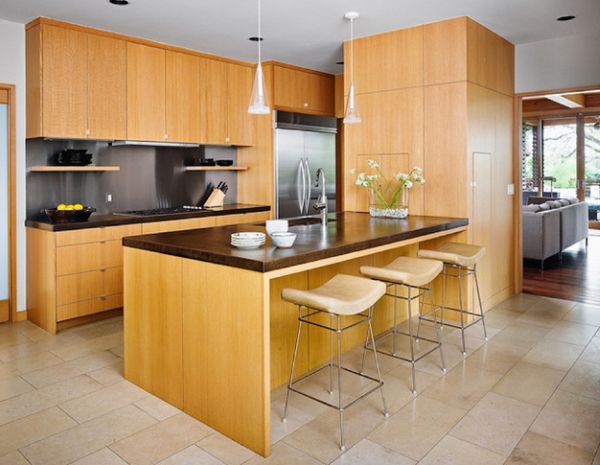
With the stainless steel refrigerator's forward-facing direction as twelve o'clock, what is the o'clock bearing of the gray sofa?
The gray sofa is roughly at 10 o'clock from the stainless steel refrigerator.

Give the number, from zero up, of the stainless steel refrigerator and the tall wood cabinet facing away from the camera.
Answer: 0

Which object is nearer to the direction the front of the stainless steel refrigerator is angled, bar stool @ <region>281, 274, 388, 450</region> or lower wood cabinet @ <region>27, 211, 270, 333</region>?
the bar stool

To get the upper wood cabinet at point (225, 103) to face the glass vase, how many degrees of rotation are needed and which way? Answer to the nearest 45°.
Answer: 0° — it already faces it

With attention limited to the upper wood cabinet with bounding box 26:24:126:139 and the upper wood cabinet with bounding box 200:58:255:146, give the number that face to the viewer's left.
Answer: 0

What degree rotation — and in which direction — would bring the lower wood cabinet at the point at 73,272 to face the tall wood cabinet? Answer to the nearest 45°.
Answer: approximately 45° to its left

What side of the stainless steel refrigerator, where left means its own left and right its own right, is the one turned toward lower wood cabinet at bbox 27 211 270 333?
right

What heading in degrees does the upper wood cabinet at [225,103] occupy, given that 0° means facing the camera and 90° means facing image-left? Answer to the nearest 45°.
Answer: approximately 315°

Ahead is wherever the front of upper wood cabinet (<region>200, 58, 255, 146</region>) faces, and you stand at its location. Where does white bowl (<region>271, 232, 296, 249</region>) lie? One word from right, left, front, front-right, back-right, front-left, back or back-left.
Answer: front-right
